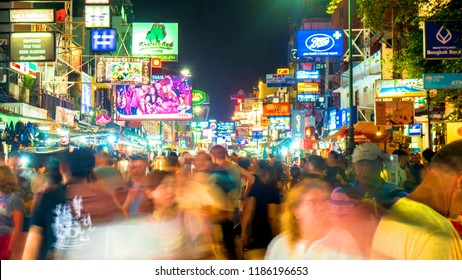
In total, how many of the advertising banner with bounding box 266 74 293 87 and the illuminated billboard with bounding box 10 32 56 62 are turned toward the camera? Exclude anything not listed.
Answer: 2

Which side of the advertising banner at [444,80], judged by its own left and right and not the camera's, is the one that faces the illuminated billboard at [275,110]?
back

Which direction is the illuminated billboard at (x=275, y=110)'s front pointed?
toward the camera

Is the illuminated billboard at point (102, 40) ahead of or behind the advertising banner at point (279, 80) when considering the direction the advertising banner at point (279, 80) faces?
ahead

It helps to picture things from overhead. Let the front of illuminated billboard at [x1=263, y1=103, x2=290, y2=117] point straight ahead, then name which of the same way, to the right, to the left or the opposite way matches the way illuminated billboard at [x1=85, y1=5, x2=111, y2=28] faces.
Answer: the same way

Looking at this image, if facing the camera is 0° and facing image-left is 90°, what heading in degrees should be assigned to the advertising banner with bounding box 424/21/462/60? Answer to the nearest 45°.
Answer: approximately 0°

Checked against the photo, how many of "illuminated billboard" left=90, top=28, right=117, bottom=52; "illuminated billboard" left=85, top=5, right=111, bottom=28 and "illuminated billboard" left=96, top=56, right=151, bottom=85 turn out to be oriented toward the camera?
3

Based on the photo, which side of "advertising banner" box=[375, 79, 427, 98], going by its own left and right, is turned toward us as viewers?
front

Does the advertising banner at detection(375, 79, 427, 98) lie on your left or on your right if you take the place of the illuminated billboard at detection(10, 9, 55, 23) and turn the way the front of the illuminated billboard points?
on your left

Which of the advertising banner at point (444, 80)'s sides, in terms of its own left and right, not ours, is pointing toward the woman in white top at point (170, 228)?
front

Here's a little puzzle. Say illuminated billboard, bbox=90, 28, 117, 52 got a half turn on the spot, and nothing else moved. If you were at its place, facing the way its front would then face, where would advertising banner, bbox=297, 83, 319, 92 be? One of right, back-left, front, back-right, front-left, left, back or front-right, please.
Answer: front-right

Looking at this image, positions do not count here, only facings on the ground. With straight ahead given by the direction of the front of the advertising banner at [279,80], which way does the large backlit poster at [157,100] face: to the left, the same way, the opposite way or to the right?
the same way

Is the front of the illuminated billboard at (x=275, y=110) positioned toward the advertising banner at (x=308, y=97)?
no

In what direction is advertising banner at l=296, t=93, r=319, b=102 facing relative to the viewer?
toward the camera

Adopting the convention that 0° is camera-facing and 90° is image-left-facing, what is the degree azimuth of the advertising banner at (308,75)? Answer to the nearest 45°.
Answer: approximately 0°

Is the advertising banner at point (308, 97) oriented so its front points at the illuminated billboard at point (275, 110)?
no

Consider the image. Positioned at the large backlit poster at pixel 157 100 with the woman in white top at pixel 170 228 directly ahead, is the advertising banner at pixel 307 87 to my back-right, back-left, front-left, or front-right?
back-left
